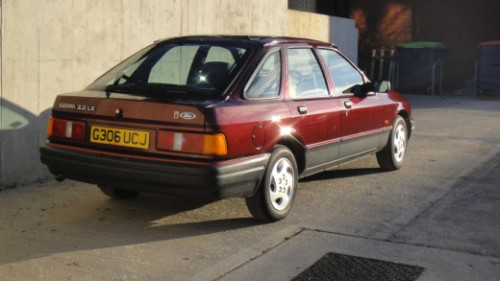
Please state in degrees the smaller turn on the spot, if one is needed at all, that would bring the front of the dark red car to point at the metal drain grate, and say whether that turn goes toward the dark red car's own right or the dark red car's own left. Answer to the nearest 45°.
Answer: approximately 90° to the dark red car's own right

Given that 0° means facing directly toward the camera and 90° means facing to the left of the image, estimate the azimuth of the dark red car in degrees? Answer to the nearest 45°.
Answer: approximately 225°
